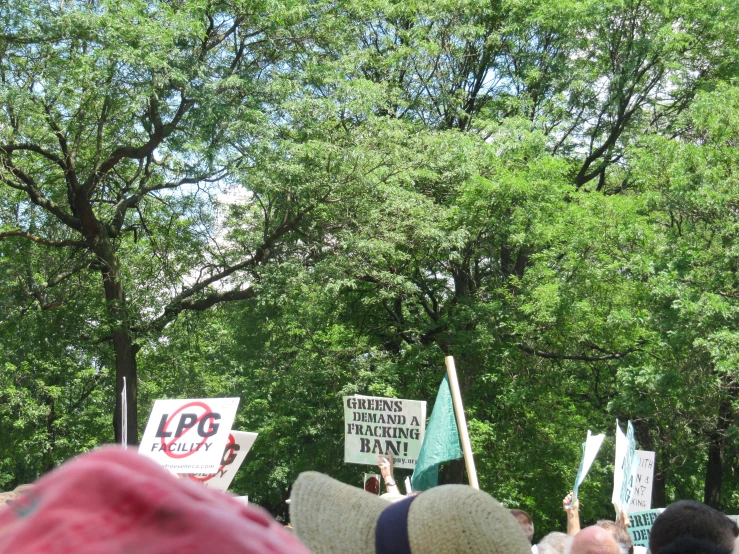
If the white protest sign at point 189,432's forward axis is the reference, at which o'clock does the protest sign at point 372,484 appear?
The protest sign is roughly at 8 o'clock from the white protest sign.

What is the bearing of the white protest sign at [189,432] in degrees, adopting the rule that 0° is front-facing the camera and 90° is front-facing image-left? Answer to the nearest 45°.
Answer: approximately 0°

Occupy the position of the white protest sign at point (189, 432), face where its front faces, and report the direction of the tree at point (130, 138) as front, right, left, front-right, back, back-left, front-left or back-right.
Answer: back
